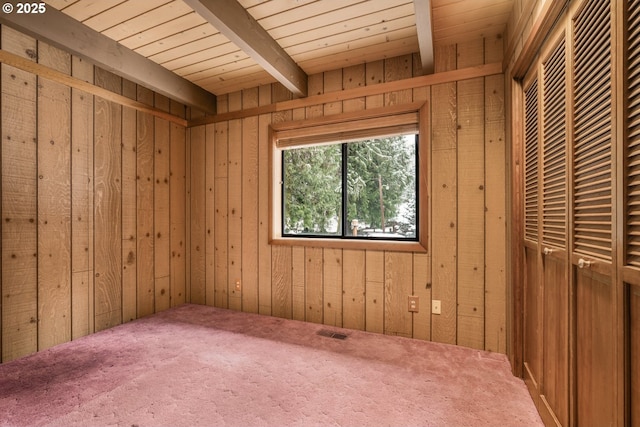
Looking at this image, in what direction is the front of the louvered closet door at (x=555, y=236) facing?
to the viewer's left

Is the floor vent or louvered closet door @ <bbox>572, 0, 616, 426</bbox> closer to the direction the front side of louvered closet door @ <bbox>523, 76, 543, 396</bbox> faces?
the floor vent

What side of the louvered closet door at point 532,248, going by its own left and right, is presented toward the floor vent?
front

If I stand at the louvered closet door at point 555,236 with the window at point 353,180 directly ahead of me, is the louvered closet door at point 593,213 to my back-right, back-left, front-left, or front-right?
back-left

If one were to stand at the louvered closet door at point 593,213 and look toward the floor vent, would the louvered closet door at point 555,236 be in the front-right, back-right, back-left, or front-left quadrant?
front-right

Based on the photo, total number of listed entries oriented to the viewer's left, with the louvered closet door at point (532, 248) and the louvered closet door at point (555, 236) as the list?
2

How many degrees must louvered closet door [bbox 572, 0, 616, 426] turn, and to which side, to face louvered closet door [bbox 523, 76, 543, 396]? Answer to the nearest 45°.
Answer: approximately 135° to its right

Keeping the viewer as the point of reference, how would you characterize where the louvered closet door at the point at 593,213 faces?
facing the viewer and to the left of the viewer

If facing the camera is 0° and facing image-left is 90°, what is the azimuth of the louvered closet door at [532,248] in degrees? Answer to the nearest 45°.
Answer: approximately 90°
